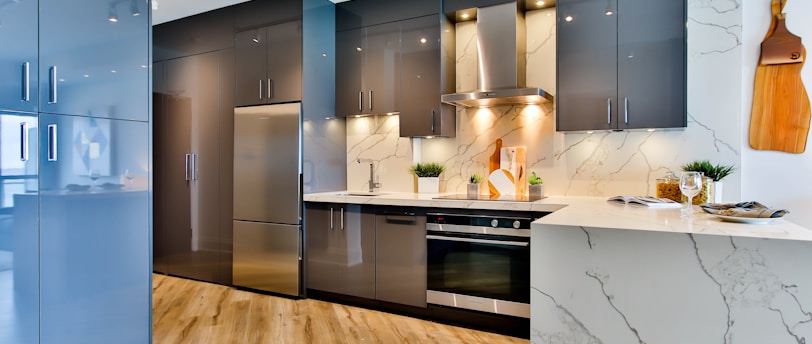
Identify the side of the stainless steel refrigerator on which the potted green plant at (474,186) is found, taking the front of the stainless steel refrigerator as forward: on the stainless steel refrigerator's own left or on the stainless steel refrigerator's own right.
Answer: on the stainless steel refrigerator's own left

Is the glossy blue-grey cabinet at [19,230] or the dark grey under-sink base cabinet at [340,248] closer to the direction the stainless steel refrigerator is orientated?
the glossy blue-grey cabinet

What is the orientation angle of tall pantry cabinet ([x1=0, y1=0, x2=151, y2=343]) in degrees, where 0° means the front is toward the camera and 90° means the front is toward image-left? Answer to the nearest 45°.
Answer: approximately 315°

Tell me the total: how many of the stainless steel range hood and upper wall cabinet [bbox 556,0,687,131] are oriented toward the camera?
2

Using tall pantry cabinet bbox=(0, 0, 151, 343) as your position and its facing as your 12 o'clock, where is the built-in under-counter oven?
The built-in under-counter oven is roughly at 11 o'clock from the tall pantry cabinet.

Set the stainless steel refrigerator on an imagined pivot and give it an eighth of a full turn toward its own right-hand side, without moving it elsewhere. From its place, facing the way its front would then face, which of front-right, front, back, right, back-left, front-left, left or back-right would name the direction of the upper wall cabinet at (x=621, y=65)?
back-left

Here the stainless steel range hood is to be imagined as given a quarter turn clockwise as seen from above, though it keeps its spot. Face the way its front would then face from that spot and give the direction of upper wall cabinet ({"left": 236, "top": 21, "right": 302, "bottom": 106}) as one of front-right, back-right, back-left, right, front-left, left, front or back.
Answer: front

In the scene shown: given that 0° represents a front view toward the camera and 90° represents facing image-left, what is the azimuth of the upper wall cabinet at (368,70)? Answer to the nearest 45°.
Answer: approximately 45°

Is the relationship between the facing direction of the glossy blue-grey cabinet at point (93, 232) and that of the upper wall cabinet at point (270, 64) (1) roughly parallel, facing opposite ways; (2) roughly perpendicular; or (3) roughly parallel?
roughly perpendicular

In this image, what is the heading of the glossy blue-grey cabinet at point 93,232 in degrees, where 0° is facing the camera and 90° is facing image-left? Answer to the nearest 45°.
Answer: approximately 315°

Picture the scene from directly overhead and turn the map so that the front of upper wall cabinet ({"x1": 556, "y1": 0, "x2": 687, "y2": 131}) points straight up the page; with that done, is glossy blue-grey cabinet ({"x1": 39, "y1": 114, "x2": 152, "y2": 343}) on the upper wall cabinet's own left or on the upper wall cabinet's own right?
on the upper wall cabinet's own right

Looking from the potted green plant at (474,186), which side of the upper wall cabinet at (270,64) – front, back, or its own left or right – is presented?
left
